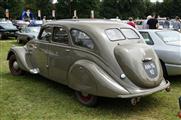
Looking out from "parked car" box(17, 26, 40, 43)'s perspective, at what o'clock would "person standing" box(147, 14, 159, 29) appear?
The person standing is roughly at 9 o'clock from the parked car.

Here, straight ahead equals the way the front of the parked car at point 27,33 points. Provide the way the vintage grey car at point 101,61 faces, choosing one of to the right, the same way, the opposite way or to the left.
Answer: to the right

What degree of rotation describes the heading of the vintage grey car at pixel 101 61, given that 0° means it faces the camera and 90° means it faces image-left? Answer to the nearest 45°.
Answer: approximately 135°

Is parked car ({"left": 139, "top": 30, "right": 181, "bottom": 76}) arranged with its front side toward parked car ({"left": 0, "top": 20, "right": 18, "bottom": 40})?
yes

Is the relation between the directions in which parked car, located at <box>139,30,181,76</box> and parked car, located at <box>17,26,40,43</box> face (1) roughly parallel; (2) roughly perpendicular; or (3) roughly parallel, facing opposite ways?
roughly perpendicular

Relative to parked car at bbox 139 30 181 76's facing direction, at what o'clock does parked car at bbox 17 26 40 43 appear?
parked car at bbox 17 26 40 43 is roughly at 12 o'clock from parked car at bbox 139 30 181 76.

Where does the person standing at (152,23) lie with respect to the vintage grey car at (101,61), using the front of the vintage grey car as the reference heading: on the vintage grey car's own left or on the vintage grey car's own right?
on the vintage grey car's own right

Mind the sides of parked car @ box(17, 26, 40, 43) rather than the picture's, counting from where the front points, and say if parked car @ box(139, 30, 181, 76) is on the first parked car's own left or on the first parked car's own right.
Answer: on the first parked car's own left
